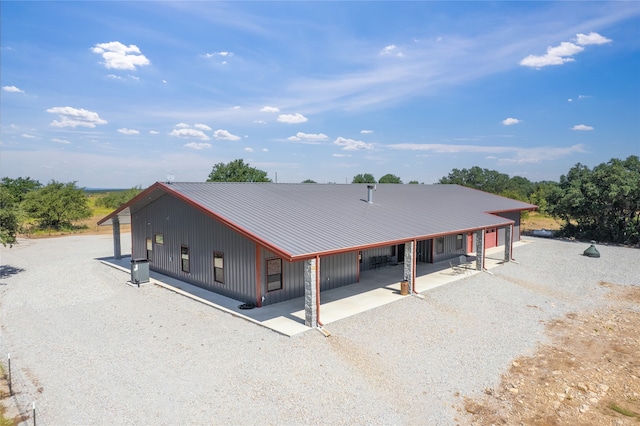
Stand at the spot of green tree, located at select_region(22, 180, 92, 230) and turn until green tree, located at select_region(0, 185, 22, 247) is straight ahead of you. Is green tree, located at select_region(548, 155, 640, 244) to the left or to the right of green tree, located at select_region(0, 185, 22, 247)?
left

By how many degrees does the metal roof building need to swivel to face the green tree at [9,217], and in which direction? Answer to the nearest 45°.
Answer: approximately 135° to its right

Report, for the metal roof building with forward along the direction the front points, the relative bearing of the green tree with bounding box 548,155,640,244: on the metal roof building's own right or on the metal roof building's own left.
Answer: on the metal roof building's own left

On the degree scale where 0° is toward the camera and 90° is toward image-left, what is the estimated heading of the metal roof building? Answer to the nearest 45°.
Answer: approximately 315°

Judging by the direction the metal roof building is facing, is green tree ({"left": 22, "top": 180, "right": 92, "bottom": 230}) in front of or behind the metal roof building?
behind
